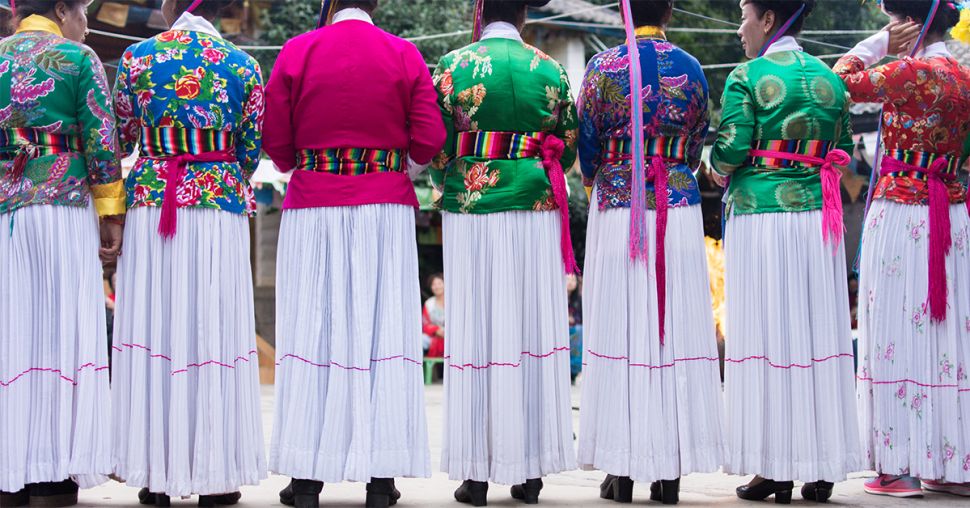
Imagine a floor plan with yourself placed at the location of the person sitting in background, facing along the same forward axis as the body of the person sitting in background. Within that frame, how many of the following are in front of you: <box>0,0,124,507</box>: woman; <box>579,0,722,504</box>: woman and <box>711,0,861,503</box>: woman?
3

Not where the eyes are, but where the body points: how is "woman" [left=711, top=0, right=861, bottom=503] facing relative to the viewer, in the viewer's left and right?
facing away from the viewer and to the left of the viewer

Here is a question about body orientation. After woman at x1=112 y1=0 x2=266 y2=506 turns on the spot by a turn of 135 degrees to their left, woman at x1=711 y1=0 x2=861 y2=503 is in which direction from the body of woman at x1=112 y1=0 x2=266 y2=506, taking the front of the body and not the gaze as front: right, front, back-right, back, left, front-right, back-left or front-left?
back-left

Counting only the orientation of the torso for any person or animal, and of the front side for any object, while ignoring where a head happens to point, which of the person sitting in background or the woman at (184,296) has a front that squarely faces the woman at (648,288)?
the person sitting in background

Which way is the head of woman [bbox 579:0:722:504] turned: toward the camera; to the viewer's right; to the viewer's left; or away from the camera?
away from the camera

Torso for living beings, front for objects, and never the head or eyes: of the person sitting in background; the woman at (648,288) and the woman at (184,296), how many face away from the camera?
2

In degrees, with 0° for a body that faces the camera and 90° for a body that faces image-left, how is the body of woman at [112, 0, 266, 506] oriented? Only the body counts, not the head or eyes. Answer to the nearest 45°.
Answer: approximately 180°

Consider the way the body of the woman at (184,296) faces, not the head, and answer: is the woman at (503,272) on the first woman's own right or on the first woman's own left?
on the first woman's own right

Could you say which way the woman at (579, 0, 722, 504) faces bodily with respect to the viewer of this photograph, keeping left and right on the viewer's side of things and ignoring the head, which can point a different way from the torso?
facing away from the viewer

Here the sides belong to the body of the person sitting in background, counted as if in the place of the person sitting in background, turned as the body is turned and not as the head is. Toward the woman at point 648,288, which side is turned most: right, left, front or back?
front

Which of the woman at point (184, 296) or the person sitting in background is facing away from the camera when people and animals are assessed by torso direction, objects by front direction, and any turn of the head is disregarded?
the woman

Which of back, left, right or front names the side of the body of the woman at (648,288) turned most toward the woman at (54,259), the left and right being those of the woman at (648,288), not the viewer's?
left

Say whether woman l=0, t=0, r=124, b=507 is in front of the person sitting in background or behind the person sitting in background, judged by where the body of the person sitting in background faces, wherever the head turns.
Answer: in front

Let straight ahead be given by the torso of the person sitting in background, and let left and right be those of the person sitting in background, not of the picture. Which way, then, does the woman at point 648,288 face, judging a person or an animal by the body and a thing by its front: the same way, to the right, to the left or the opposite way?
the opposite way

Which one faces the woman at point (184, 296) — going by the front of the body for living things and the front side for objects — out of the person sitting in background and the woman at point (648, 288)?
the person sitting in background
